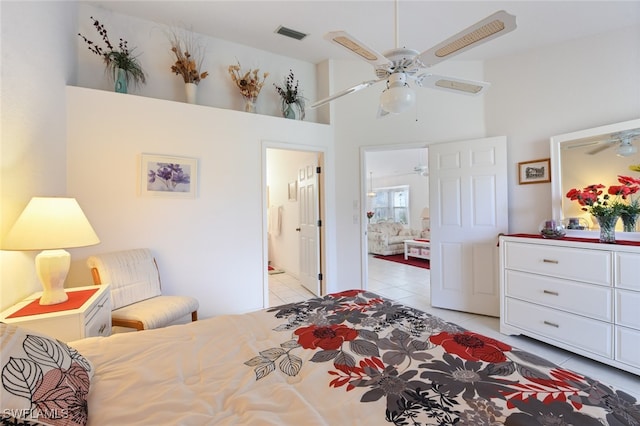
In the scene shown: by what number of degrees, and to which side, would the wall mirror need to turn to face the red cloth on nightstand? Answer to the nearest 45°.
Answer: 0° — it already faces it

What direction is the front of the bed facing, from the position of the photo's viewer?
facing away from the viewer and to the right of the viewer

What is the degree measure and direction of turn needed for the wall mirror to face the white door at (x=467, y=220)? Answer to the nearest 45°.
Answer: approximately 45° to its right

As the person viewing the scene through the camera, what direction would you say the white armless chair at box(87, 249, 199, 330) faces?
facing the viewer and to the right of the viewer

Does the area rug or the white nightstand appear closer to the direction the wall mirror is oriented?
the white nightstand

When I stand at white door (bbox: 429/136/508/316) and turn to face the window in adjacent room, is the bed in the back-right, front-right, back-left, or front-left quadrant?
back-left

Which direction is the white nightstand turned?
to the viewer's right

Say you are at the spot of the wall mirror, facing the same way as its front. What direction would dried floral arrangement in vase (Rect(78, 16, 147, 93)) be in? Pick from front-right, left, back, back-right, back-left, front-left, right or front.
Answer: front

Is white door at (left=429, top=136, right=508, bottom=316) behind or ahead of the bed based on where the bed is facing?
ahead
